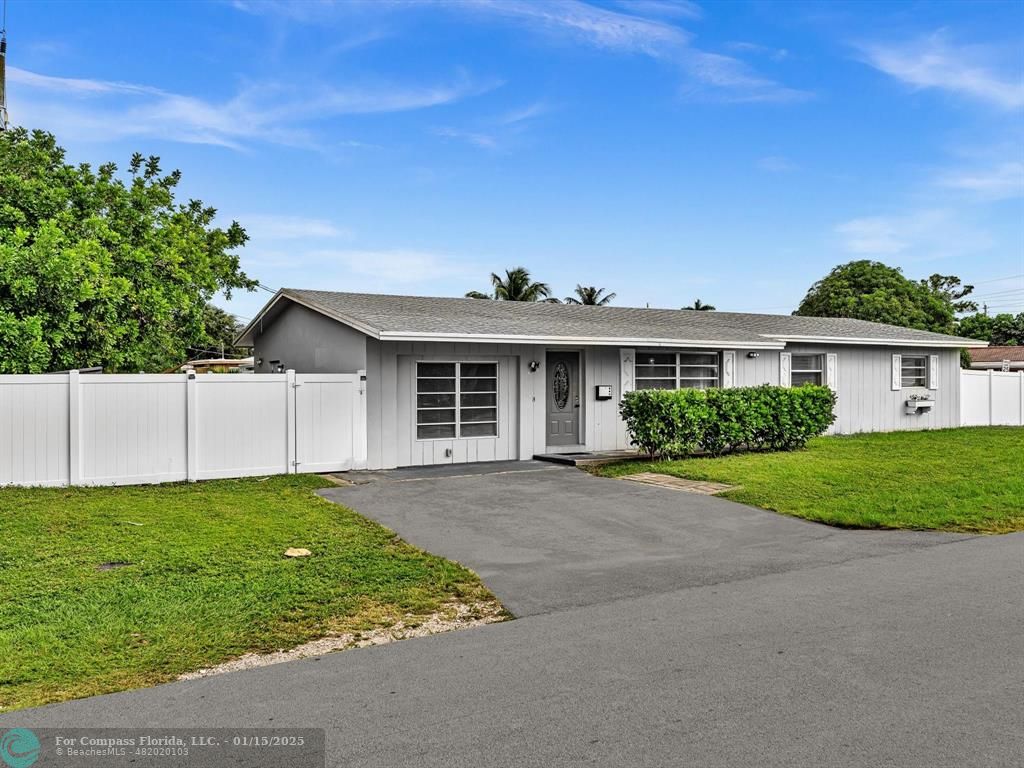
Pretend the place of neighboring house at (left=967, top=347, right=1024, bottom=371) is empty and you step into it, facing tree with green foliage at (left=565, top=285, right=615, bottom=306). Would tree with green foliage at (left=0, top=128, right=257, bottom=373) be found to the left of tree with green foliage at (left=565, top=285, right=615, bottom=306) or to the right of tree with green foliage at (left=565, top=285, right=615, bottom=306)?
left

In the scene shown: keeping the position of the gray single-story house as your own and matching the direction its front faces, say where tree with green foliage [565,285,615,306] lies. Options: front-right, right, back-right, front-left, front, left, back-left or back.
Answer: back-left

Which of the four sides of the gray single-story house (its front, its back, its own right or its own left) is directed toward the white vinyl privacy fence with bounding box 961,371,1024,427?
left

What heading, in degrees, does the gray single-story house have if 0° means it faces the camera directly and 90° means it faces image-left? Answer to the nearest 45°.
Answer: approximately 315°

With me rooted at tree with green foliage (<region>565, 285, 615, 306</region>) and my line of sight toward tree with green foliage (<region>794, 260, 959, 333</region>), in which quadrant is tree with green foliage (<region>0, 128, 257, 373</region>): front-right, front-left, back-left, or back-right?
back-right

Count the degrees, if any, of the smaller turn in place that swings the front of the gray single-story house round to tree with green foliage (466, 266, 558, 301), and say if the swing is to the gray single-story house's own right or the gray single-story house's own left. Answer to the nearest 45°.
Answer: approximately 135° to the gray single-story house's own left

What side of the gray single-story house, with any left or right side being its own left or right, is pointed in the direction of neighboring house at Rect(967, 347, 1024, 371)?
left
